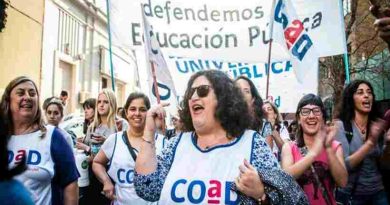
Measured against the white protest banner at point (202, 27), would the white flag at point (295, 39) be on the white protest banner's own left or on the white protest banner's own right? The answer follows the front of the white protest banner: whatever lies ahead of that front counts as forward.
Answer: on the white protest banner's own left

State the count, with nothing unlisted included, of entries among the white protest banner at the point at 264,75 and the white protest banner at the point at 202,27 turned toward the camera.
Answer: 2

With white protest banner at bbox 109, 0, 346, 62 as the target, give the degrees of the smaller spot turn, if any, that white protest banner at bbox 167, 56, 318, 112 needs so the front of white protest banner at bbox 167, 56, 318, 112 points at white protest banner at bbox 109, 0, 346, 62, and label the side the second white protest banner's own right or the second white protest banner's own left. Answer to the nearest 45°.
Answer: approximately 45° to the second white protest banner's own right

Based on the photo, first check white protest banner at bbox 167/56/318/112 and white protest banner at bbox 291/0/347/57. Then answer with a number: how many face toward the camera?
2

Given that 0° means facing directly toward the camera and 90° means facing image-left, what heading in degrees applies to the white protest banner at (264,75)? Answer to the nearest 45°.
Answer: approximately 0°

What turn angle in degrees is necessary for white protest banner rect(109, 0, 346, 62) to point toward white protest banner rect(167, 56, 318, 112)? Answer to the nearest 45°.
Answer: approximately 135° to its left
